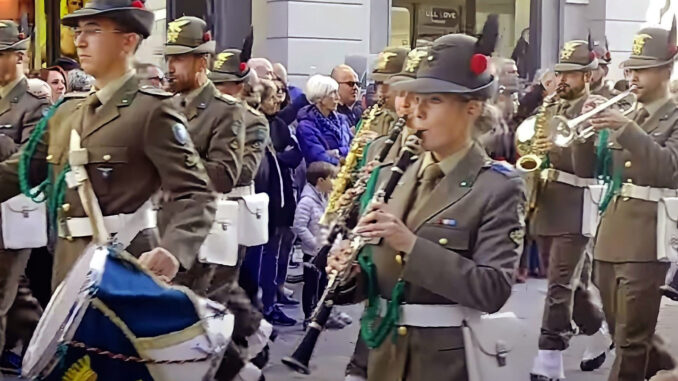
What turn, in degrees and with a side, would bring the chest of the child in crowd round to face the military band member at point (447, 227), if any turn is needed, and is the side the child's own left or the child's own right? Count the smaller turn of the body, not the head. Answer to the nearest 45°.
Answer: approximately 90° to the child's own right

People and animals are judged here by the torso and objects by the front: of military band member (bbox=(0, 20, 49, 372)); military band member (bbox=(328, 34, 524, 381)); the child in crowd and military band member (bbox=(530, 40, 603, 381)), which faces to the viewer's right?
the child in crowd

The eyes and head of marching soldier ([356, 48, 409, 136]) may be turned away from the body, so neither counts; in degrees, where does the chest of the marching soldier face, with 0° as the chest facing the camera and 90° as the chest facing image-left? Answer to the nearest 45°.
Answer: approximately 45°

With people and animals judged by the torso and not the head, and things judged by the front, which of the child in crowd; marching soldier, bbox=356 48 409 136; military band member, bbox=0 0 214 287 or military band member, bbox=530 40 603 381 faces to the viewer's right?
the child in crowd

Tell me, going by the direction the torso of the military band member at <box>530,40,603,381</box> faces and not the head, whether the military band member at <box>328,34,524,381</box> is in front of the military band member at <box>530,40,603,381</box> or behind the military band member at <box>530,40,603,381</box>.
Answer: in front
